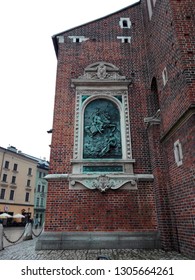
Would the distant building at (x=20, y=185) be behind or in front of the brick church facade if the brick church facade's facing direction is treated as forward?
behind

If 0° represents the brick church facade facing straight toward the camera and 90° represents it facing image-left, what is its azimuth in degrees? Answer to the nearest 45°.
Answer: approximately 0°

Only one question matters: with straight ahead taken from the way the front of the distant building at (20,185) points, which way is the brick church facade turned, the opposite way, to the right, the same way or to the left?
to the right

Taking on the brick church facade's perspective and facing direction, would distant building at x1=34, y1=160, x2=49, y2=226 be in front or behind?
behind

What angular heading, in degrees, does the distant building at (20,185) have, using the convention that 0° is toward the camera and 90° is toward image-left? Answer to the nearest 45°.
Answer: approximately 315°
